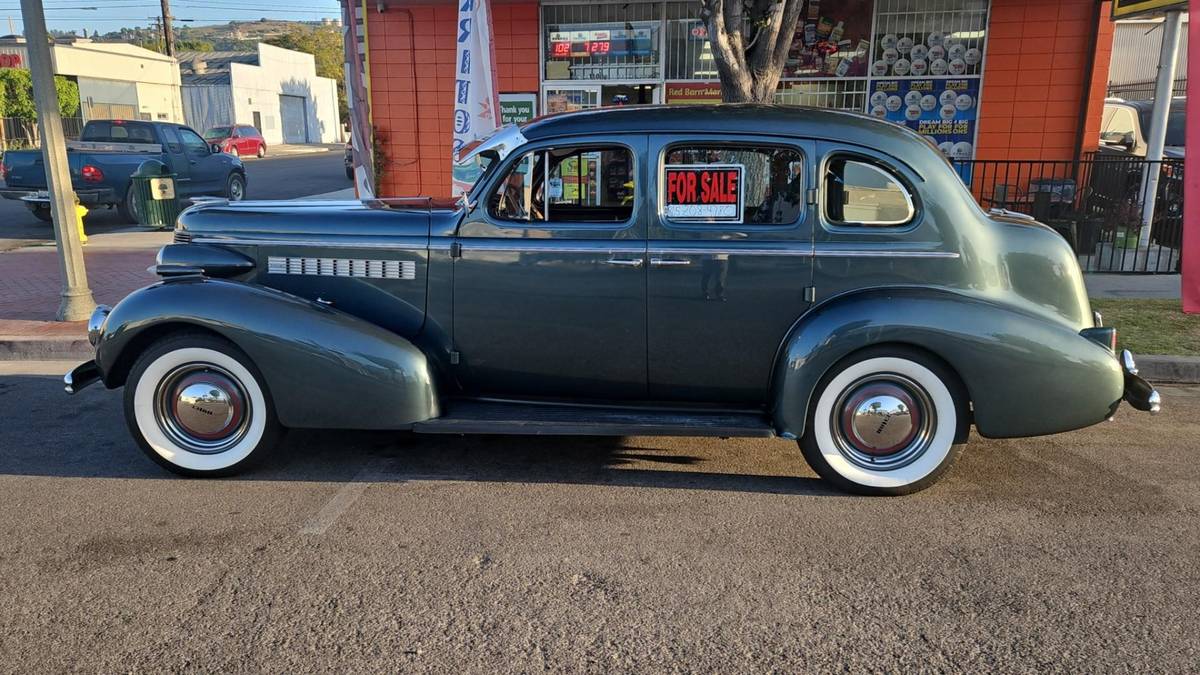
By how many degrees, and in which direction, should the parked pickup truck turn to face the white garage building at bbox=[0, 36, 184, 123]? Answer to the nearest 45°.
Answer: approximately 45° to its left

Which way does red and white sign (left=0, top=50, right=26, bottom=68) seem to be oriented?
toward the camera

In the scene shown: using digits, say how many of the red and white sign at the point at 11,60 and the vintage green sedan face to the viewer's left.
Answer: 1

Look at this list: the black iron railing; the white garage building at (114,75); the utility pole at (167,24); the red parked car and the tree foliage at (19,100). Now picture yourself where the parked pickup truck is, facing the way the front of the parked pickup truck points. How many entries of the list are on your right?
1

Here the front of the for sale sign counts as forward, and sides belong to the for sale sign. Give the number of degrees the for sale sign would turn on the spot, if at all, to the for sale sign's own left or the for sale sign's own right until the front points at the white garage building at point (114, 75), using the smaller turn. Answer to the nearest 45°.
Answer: approximately 135° to the for sale sign's own right

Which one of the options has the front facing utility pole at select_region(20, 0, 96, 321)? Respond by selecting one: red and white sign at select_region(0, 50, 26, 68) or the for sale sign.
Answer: the red and white sign

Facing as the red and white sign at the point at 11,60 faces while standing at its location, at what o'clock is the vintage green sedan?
The vintage green sedan is roughly at 12 o'clock from the red and white sign.

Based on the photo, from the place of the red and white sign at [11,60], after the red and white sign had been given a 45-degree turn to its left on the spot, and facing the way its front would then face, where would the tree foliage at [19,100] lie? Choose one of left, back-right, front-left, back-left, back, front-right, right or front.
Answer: front-right

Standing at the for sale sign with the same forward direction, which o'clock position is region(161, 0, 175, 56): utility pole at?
The utility pole is roughly at 5 o'clock from the for sale sign.

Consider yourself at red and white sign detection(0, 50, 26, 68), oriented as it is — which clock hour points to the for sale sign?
The for sale sign is roughly at 12 o'clock from the red and white sign.

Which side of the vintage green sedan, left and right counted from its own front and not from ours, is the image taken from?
left

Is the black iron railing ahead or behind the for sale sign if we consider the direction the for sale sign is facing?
behind

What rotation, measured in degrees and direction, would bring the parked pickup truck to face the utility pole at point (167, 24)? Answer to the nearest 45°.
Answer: approximately 45° to its left

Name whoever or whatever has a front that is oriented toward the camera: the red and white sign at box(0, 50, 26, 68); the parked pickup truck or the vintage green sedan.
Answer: the red and white sign

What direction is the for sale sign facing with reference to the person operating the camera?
facing the viewer

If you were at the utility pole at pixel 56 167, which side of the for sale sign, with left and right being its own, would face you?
right

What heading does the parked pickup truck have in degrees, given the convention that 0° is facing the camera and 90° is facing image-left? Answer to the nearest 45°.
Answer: approximately 225°

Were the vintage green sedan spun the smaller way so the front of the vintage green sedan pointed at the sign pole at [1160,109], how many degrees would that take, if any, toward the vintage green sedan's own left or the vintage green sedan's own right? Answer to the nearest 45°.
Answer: approximately 135° to the vintage green sedan's own right

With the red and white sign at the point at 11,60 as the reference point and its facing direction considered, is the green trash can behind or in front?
in front
